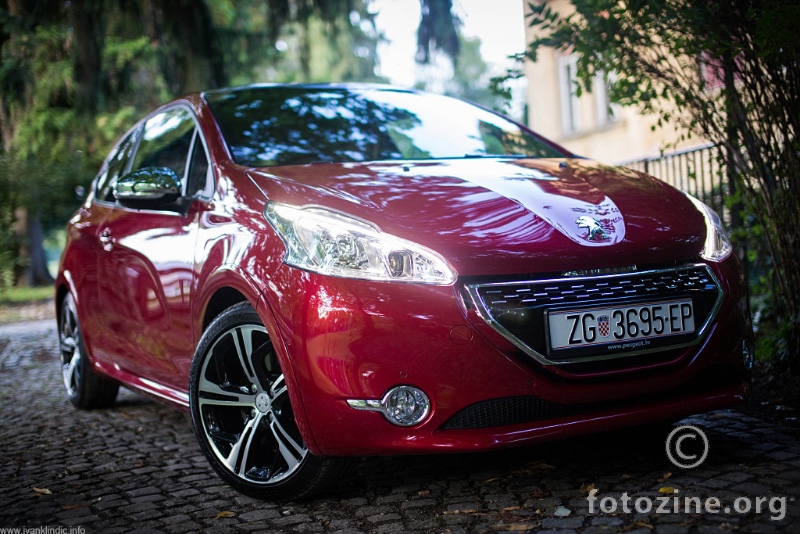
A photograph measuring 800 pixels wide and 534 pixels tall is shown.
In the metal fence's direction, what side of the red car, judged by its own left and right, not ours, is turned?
left

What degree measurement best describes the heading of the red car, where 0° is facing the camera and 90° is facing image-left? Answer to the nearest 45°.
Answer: approximately 315°

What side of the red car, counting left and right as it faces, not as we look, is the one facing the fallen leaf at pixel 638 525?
front

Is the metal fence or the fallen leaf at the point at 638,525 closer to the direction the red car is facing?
the fallen leaf
